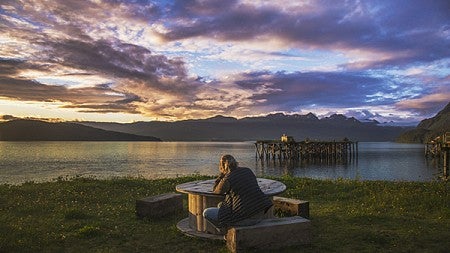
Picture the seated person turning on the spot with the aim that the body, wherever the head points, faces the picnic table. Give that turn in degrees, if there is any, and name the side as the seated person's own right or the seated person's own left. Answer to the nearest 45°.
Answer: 0° — they already face it

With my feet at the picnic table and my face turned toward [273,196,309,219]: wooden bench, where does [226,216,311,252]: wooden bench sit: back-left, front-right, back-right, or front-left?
front-right

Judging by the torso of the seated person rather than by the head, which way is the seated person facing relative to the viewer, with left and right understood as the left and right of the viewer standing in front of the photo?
facing away from the viewer and to the left of the viewer

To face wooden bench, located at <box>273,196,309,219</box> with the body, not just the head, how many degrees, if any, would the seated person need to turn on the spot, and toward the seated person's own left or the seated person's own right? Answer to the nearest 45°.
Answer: approximately 90° to the seated person's own right
